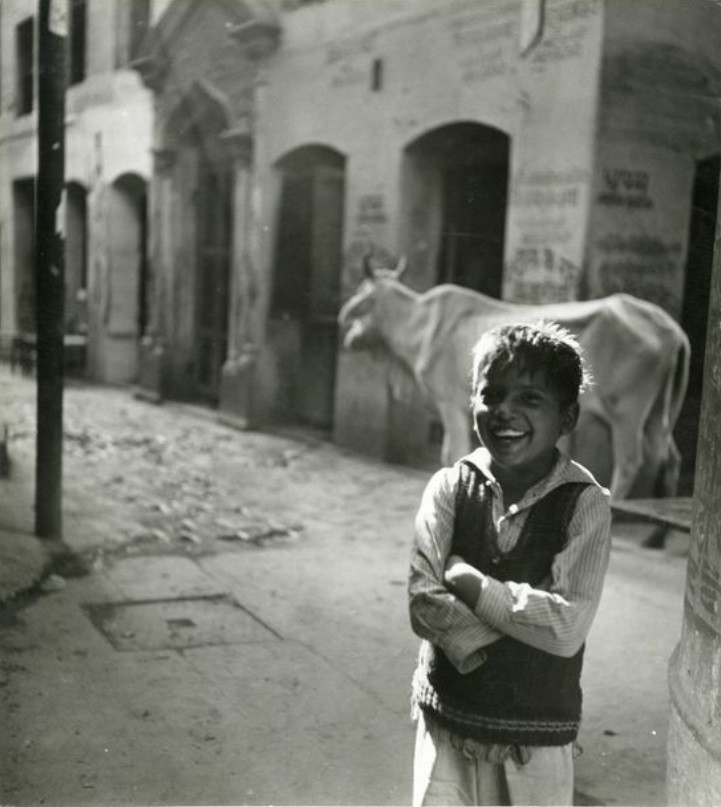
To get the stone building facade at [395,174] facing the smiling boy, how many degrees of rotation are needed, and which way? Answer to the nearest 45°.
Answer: approximately 45° to its left

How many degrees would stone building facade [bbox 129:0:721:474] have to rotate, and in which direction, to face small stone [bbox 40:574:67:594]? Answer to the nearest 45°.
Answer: approximately 45° to its left

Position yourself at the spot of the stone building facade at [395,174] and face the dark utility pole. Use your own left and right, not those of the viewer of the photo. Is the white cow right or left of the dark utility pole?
left

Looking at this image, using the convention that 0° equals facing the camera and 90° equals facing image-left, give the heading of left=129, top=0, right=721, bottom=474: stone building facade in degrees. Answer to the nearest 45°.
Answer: approximately 45°

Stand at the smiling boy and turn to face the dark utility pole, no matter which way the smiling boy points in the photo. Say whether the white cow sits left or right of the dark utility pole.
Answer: right

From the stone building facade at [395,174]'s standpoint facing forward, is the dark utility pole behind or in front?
in front
